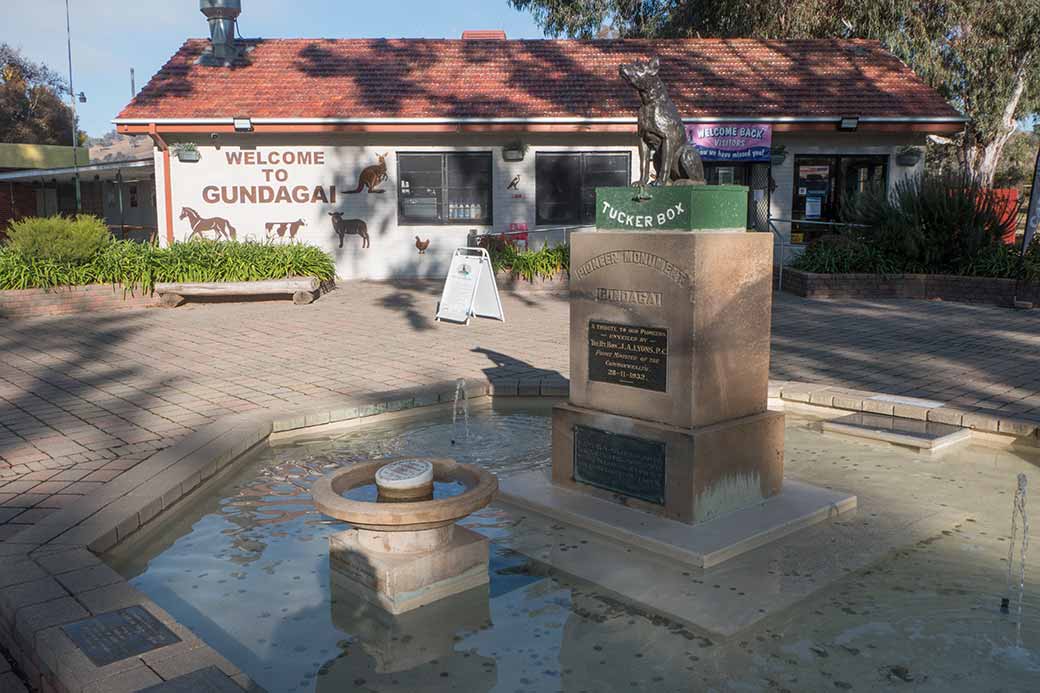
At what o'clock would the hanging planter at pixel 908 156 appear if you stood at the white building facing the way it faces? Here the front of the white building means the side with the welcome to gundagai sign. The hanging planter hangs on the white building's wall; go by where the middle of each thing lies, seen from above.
The hanging planter is roughly at 9 o'clock from the white building.

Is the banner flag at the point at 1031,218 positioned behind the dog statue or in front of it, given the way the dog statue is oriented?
behind

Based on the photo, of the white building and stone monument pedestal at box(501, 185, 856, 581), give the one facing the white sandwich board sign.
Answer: the white building

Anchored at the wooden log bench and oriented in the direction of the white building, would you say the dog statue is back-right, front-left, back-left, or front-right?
back-right

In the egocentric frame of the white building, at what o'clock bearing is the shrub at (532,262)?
The shrub is roughly at 11 o'clock from the white building.

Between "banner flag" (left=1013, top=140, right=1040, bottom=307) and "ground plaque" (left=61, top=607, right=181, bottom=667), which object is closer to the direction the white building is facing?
the ground plaque

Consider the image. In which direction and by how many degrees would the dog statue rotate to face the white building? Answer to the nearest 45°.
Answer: approximately 135° to its right

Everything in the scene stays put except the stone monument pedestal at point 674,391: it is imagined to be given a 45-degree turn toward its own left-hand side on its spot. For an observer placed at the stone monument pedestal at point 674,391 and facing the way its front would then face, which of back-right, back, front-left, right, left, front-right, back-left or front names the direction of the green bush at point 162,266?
back-right

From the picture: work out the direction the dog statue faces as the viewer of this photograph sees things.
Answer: facing the viewer and to the left of the viewer

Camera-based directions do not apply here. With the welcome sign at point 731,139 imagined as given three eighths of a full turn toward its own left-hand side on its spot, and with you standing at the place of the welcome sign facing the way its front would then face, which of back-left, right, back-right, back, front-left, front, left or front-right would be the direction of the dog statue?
back-right

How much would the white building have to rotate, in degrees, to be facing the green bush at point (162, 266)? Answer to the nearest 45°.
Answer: approximately 45° to its right

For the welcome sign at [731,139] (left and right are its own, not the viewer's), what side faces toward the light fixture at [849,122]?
left
